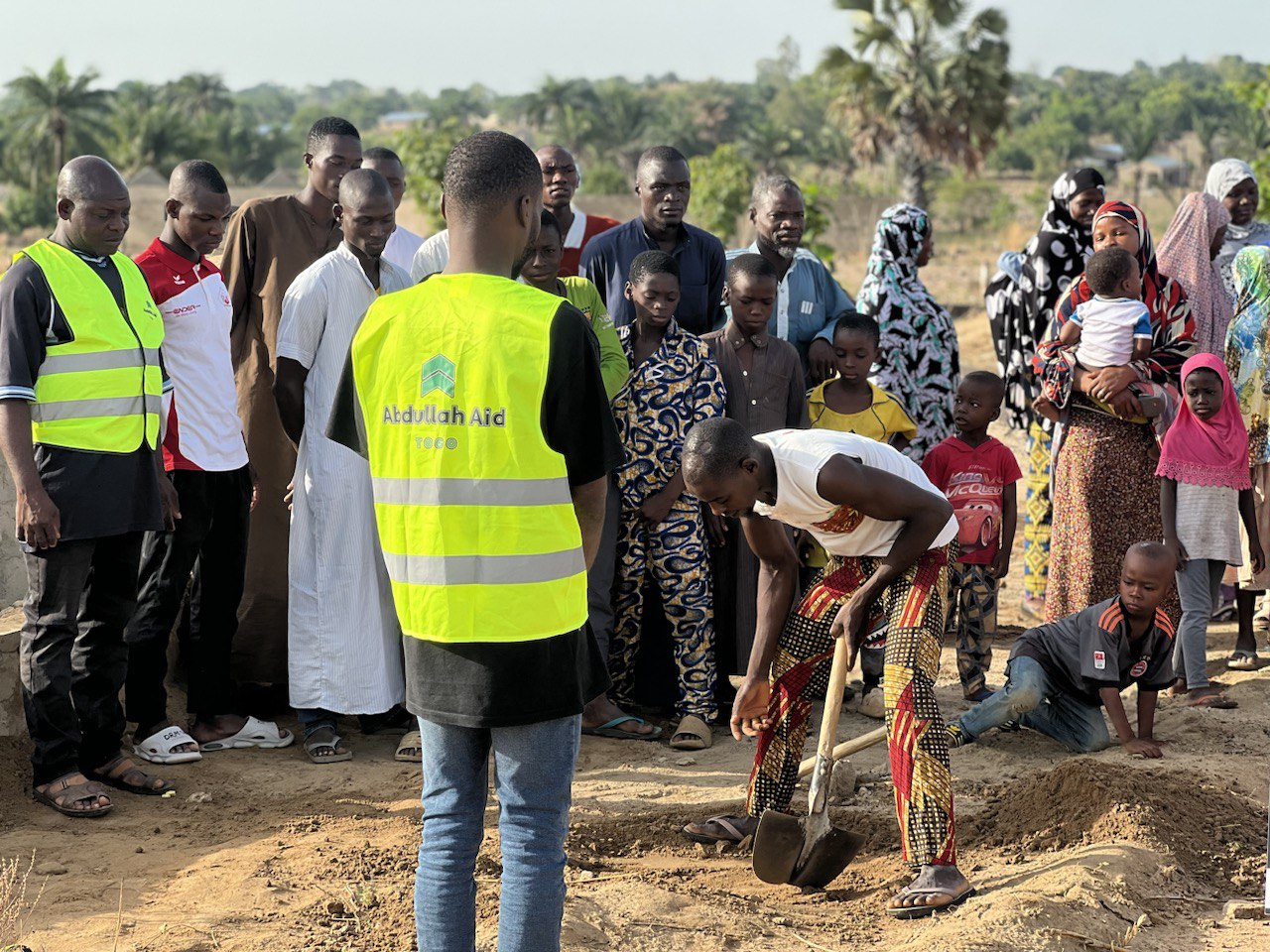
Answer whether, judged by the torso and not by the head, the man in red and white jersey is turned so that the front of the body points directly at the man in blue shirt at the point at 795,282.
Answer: no

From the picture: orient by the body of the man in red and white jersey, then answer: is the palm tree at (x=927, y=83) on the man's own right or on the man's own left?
on the man's own left

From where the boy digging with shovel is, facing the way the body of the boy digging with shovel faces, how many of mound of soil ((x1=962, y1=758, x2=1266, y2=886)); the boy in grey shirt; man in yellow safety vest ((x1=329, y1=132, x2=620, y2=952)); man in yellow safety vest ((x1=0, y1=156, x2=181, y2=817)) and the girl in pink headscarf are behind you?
3

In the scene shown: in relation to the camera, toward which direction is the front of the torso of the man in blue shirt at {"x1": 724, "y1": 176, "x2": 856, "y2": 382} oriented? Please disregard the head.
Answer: toward the camera

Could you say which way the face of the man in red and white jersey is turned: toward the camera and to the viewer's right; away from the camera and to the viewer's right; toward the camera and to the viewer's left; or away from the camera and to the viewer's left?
toward the camera and to the viewer's right

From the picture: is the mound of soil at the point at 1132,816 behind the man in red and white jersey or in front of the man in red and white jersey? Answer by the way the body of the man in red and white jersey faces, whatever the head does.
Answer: in front

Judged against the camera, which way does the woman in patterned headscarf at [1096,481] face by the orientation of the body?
toward the camera

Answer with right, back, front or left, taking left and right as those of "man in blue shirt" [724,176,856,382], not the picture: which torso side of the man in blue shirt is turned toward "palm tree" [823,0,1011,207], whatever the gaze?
back

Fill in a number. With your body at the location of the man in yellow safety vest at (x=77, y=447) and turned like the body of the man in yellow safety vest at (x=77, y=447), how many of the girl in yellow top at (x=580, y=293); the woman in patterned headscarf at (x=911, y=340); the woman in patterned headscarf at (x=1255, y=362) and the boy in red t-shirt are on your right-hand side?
0

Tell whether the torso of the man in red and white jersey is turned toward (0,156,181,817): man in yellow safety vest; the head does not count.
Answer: no

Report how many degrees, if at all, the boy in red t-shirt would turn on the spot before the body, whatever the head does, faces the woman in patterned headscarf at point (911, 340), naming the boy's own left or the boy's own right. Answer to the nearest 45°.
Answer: approximately 135° to the boy's own right

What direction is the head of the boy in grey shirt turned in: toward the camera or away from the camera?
toward the camera

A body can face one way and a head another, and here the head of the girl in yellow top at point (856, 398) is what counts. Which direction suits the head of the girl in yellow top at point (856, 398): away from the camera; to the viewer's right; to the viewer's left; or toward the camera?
toward the camera

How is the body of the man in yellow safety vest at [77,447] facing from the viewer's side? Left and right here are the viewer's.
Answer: facing the viewer and to the right of the viewer

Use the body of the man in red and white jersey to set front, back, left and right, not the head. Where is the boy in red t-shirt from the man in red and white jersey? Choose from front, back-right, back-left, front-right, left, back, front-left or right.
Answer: front-left
